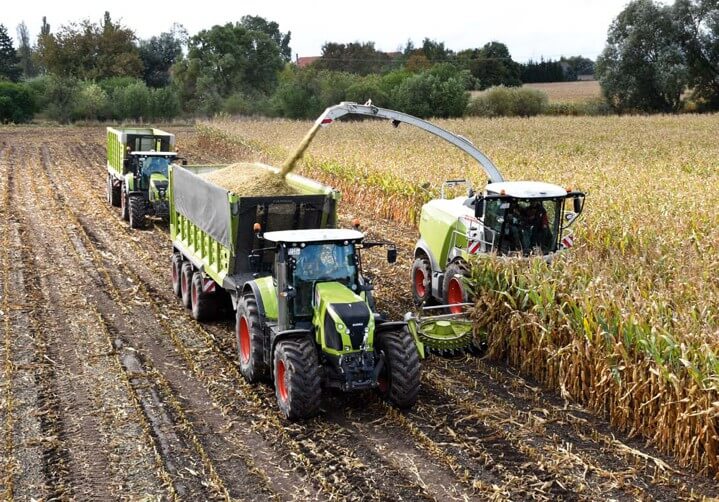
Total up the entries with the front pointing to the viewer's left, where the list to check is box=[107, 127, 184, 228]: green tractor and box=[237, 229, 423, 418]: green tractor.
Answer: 0

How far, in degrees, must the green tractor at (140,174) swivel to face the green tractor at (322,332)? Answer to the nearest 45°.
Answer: approximately 45° to its right

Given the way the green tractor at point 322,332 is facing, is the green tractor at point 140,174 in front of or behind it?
behind

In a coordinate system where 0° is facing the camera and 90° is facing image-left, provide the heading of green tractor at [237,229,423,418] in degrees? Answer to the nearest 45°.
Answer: approximately 315°
